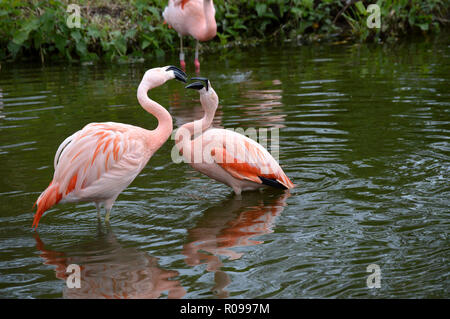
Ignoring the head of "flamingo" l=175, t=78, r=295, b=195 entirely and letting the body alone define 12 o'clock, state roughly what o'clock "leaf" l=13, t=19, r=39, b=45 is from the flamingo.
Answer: The leaf is roughly at 2 o'clock from the flamingo.

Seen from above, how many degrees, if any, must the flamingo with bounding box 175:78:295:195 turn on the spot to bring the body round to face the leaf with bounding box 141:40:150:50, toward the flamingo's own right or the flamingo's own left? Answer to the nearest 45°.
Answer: approximately 90° to the flamingo's own right

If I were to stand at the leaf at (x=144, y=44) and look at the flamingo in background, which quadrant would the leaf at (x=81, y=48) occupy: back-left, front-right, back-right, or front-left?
back-right

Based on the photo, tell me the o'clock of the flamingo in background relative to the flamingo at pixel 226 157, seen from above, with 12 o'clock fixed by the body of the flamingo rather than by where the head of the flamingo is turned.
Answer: The flamingo in background is roughly at 3 o'clock from the flamingo.

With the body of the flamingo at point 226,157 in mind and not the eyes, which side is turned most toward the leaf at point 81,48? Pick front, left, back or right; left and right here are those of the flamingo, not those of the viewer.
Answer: right

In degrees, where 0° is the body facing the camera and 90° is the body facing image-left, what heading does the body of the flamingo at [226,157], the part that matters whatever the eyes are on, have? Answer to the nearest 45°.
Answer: approximately 90°
